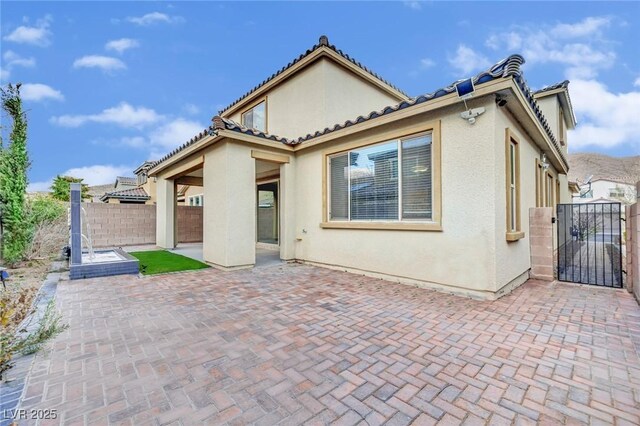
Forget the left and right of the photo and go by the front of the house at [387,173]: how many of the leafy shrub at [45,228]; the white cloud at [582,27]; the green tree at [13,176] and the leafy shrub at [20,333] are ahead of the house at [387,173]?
1

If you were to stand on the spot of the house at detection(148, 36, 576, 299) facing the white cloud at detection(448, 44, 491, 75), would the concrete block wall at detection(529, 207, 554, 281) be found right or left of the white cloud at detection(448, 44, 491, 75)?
right
